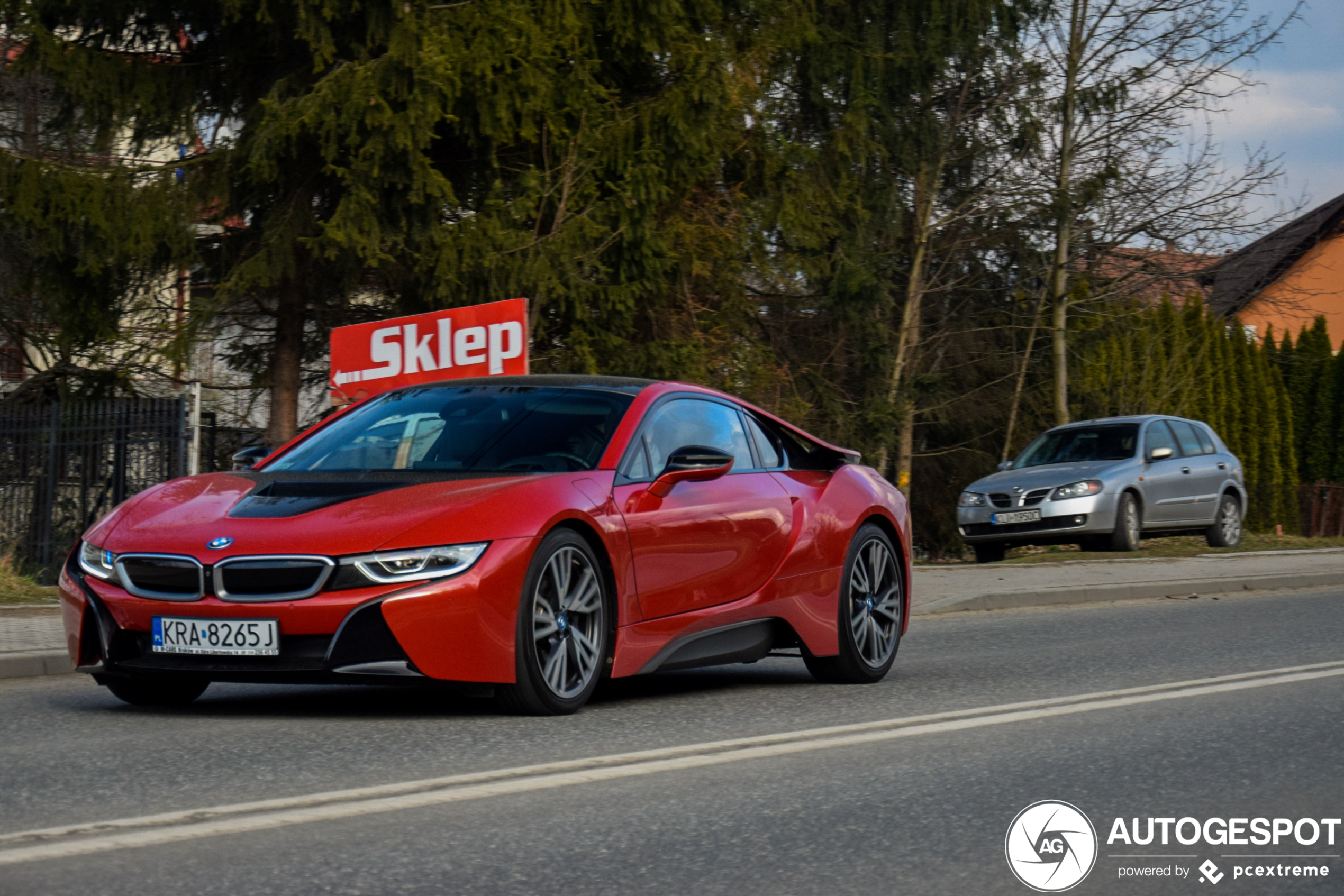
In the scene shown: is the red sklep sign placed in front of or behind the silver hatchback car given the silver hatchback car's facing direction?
in front

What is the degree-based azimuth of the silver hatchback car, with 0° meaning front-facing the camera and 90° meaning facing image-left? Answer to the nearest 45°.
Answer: approximately 45°

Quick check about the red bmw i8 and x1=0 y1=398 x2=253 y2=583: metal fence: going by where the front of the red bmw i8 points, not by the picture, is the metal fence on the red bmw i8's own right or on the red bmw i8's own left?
on the red bmw i8's own right

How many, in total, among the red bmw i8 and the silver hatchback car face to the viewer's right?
0

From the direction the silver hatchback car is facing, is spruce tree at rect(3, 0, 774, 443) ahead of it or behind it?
ahead

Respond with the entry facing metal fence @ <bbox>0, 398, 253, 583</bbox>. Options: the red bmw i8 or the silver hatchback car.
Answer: the silver hatchback car

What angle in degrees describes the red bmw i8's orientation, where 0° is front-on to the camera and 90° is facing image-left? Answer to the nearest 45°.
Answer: approximately 45°

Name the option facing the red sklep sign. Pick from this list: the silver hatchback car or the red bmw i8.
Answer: the silver hatchback car

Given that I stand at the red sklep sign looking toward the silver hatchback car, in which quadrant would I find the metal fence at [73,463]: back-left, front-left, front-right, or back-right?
back-left

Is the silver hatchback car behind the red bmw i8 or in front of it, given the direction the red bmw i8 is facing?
behind

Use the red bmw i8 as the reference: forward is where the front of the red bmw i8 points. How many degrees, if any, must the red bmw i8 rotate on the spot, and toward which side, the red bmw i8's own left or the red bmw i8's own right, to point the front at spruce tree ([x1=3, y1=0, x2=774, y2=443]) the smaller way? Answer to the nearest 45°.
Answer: approximately 135° to the red bmw i8's own right

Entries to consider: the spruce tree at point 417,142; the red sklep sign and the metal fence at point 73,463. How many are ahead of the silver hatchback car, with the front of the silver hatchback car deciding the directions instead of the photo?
3
